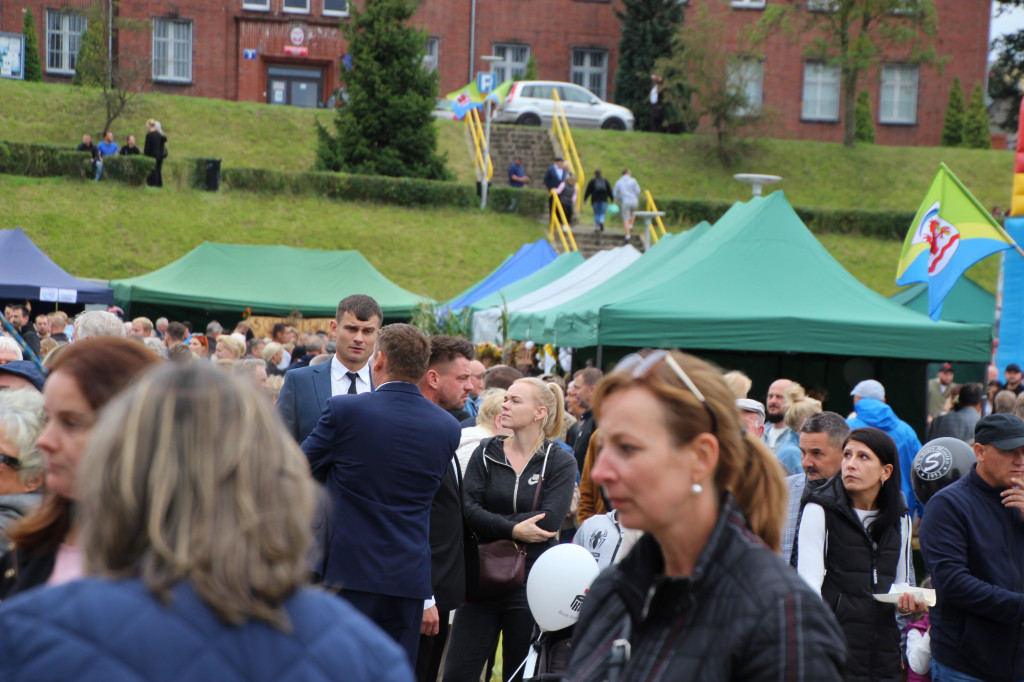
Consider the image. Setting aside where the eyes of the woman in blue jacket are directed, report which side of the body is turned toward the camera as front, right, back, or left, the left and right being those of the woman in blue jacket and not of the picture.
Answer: back

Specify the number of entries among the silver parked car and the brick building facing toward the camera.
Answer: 1

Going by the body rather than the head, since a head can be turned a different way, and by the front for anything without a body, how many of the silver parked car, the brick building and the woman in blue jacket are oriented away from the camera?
1

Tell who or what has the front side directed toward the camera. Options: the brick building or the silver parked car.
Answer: the brick building

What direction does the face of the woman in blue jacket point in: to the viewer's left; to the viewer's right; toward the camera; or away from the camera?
away from the camera

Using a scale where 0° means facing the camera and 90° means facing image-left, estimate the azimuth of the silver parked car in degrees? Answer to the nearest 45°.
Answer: approximately 270°

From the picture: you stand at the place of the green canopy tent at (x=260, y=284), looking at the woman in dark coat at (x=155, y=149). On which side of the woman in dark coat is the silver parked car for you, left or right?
right

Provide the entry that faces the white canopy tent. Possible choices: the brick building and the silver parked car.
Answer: the brick building

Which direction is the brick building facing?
toward the camera

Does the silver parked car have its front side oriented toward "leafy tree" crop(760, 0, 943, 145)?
yes

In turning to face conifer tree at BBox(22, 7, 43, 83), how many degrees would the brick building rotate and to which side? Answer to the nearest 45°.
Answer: approximately 90° to its right

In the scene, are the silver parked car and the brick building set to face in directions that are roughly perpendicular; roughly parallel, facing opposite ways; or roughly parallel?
roughly perpendicular

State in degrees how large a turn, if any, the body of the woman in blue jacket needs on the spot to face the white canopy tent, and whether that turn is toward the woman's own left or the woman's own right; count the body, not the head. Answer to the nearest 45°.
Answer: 0° — they already face it

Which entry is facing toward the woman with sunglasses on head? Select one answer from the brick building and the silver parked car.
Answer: the brick building

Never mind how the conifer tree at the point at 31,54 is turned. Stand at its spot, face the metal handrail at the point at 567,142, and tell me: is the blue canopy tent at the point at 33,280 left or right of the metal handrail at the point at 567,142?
right

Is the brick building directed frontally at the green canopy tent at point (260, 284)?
yes
